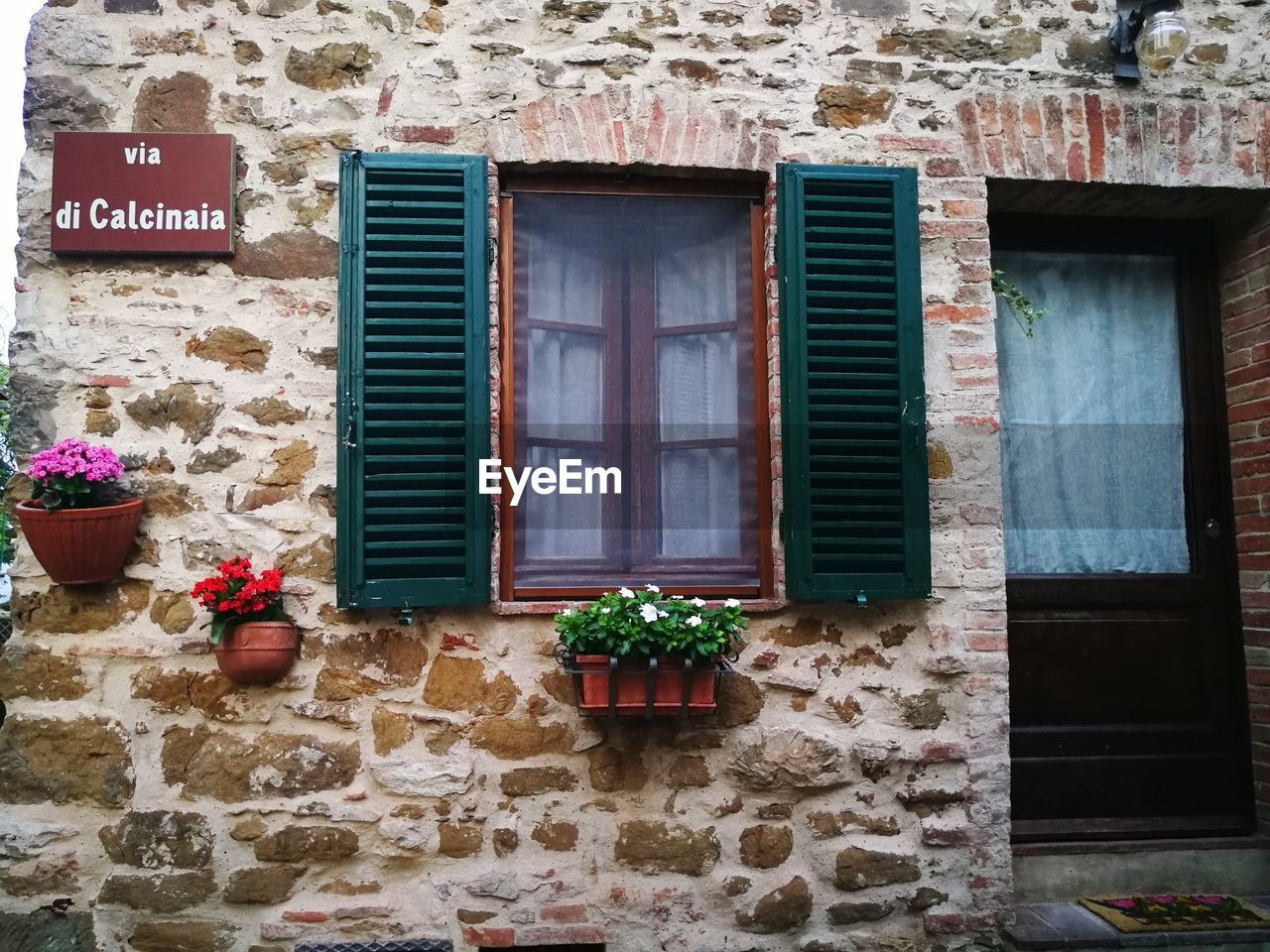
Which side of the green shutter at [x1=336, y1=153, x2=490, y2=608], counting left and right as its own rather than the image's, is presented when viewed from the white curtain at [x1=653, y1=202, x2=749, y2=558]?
left

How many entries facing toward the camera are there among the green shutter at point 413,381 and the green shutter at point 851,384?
2

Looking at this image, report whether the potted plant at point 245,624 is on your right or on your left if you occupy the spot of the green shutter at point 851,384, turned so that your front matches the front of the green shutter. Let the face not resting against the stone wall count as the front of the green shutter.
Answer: on your right

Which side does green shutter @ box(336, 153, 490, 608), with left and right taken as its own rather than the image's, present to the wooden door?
left

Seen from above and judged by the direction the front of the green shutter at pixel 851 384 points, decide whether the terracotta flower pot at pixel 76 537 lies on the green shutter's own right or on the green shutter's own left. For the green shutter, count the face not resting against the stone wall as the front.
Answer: on the green shutter's own right

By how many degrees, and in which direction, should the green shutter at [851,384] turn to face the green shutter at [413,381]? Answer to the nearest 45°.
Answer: approximately 90° to its right

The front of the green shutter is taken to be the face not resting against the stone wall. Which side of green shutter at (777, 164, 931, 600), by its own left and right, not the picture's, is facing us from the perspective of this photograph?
front
